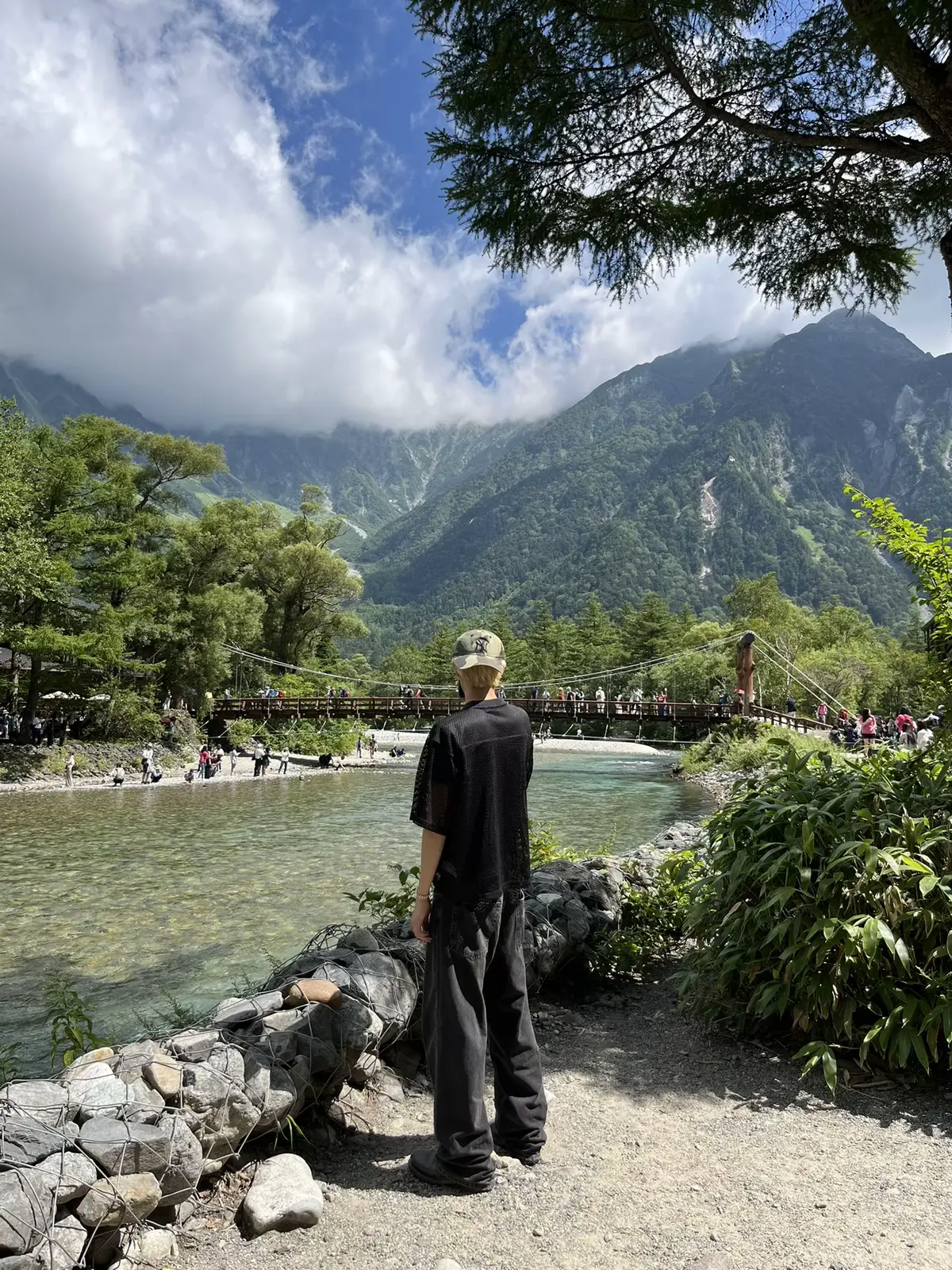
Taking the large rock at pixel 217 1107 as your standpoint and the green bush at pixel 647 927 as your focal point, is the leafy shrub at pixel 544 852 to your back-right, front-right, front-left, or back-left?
front-left

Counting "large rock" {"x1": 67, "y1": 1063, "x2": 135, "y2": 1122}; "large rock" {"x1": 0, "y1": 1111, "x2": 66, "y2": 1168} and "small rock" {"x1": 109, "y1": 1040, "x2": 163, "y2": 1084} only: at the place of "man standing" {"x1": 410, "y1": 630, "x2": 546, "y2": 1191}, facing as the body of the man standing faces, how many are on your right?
0

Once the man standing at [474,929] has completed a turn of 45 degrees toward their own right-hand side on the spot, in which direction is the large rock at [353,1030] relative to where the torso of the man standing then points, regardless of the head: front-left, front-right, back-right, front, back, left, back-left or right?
front-left

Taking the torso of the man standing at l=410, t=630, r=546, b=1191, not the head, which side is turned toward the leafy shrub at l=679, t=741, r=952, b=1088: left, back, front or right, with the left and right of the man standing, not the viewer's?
right

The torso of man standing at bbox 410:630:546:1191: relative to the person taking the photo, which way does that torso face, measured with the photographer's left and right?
facing away from the viewer and to the left of the viewer

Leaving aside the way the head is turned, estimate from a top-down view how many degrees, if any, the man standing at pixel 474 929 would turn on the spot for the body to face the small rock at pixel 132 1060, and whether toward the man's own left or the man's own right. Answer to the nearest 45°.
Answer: approximately 45° to the man's own left

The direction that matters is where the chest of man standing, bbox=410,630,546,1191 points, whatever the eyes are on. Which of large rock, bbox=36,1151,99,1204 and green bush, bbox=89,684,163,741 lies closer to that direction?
the green bush

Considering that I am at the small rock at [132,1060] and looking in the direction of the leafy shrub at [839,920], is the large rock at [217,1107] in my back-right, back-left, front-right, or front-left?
front-right

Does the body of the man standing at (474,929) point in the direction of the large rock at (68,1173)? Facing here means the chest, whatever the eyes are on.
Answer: no

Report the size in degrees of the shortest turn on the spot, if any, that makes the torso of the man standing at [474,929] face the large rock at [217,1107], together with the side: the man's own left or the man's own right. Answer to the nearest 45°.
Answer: approximately 45° to the man's own left

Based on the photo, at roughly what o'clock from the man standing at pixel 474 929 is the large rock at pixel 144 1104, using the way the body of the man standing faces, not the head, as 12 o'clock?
The large rock is roughly at 10 o'clock from the man standing.

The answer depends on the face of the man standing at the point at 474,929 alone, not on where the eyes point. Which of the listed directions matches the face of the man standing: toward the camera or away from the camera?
away from the camera

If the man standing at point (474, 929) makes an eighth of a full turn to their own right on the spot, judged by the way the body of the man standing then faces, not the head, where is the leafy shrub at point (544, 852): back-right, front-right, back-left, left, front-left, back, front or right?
front

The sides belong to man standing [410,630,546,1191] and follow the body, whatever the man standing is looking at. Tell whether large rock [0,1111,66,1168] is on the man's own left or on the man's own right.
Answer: on the man's own left
